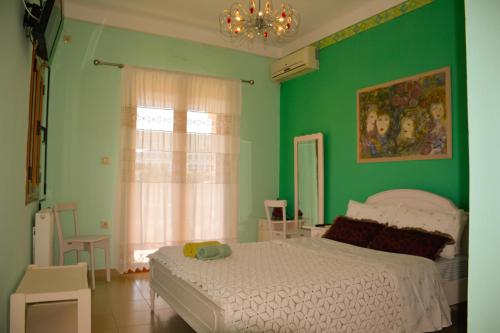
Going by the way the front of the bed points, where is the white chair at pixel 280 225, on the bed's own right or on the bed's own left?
on the bed's own right

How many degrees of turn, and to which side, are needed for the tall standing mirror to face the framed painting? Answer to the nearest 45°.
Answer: approximately 90° to its left

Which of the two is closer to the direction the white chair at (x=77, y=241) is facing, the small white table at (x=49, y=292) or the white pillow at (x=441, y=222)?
the white pillow

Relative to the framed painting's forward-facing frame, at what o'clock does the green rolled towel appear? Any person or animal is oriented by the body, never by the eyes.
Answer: The green rolled towel is roughly at 12 o'clock from the framed painting.

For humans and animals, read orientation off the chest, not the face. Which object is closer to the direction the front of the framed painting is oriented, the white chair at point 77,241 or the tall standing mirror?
the white chair

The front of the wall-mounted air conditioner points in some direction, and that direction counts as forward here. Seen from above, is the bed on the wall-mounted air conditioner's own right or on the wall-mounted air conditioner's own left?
on the wall-mounted air conditioner's own left
